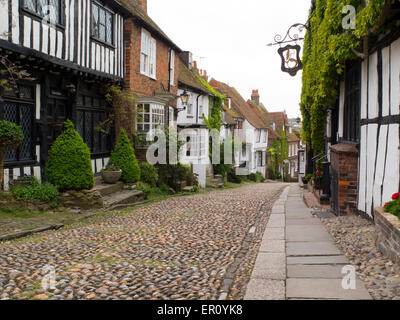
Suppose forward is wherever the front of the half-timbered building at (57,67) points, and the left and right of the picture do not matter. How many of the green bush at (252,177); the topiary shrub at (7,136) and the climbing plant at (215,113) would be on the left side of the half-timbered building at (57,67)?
2

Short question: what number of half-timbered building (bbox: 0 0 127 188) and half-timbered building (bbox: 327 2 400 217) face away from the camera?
0

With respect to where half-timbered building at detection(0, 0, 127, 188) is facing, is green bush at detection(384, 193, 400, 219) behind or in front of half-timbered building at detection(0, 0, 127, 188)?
in front

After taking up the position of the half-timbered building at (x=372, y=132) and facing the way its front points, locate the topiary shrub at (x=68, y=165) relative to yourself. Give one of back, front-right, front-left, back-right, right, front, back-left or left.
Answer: front-right

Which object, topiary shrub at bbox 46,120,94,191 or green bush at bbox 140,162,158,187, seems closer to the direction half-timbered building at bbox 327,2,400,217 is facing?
the topiary shrub

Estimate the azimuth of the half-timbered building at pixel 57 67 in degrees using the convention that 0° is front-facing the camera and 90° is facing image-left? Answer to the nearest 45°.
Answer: approximately 315°

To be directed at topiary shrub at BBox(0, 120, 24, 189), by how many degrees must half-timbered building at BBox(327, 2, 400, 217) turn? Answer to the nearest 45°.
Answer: approximately 45° to its right

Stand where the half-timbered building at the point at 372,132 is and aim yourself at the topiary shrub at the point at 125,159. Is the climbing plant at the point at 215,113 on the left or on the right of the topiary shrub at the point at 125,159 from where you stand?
right

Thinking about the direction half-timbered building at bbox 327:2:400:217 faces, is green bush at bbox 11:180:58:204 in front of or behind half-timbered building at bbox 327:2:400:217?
in front

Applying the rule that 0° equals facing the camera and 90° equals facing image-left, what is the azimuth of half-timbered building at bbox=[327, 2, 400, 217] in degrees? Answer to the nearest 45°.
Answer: approximately 45°
